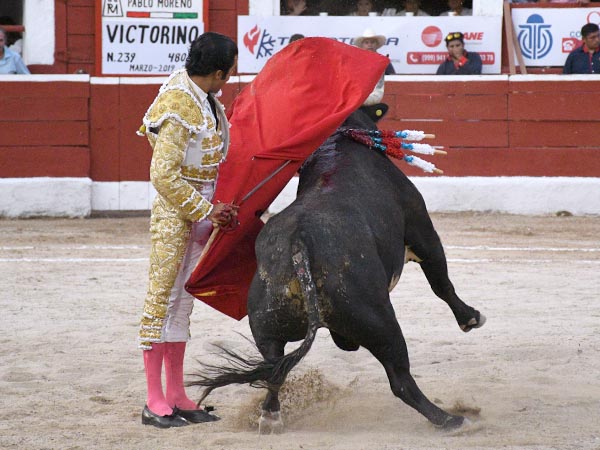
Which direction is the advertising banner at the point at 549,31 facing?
toward the camera

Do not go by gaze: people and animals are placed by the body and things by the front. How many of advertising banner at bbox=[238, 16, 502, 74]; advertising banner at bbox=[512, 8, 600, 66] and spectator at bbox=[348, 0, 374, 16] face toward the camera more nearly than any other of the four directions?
3

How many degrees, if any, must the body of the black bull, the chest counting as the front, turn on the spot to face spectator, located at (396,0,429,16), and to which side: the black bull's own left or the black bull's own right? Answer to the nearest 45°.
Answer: approximately 45° to the black bull's own left

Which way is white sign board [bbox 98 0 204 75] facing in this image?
toward the camera

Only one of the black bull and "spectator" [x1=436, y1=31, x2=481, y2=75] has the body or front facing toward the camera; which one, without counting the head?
the spectator

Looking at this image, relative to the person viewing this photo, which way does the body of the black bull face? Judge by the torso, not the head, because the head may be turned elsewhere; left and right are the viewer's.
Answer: facing away from the viewer and to the right of the viewer

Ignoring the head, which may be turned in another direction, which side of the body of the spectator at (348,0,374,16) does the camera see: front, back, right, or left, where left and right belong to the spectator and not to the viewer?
front

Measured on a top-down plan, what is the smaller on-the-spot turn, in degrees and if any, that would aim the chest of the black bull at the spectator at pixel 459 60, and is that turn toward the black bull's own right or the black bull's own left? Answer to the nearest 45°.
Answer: approximately 45° to the black bull's own left

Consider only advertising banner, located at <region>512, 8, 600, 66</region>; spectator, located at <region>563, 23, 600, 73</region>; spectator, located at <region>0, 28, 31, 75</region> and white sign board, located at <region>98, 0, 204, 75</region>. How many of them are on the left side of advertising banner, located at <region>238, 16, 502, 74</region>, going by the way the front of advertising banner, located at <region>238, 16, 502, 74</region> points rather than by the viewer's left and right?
2

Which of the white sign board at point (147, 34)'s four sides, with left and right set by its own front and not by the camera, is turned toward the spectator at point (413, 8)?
left

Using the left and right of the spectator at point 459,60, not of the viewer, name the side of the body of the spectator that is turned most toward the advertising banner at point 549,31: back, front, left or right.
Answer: left

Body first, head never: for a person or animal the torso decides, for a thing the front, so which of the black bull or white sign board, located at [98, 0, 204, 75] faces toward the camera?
the white sign board

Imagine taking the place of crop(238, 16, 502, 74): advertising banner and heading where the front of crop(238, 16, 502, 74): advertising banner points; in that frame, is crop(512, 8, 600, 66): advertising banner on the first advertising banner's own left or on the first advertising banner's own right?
on the first advertising banner's own left

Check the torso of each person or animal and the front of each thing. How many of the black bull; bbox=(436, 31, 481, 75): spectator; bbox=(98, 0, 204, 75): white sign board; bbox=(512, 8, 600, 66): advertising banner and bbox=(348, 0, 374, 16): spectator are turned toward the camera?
4

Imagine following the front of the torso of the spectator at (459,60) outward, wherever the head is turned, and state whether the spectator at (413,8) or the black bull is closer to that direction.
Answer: the black bull

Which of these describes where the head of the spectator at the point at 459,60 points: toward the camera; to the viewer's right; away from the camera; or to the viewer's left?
toward the camera
